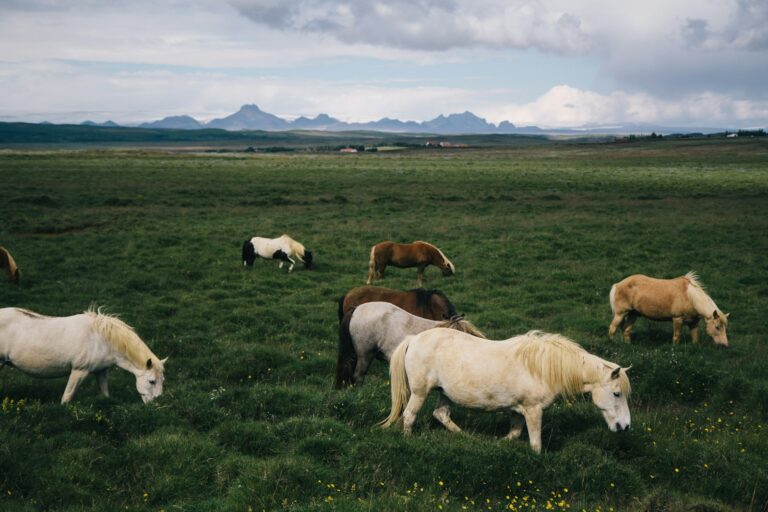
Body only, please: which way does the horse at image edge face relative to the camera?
to the viewer's right

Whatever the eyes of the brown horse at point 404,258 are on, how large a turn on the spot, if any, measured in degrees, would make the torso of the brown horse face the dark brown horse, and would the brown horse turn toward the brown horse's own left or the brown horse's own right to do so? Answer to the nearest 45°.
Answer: approximately 90° to the brown horse's own right

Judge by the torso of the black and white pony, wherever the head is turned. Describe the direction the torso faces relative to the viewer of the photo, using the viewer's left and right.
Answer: facing to the right of the viewer

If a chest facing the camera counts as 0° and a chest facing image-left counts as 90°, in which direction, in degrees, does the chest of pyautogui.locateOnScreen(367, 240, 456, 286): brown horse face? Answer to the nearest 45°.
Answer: approximately 270°

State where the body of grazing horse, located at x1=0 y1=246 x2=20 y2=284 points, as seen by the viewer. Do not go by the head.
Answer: to the viewer's right

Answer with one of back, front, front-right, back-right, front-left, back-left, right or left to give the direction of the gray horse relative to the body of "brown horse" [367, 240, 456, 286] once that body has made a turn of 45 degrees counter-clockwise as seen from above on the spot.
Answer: back-right

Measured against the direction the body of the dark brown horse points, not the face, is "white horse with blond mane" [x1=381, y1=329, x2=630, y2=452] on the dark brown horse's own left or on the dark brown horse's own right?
on the dark brown horse's own right

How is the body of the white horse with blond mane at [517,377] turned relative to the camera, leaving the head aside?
to the viewer's right

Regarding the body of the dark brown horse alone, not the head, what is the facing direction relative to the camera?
to the viewer's right

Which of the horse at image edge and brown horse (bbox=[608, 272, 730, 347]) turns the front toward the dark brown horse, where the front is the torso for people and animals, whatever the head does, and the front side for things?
the horse at image edge

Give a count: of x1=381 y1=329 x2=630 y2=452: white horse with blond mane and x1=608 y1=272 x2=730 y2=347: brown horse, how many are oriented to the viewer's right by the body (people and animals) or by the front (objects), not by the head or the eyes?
2

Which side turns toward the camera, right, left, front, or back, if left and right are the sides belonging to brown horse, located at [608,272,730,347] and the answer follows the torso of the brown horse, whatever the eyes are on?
right

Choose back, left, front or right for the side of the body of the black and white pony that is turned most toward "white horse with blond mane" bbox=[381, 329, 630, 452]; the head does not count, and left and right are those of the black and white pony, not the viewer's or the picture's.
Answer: right
